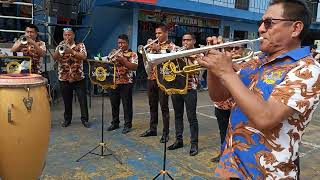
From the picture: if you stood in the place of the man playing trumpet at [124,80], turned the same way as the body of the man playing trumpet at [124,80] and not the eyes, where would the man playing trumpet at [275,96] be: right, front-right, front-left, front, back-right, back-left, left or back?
front-left

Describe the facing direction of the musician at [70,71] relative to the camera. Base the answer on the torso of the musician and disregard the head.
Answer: toward the camera

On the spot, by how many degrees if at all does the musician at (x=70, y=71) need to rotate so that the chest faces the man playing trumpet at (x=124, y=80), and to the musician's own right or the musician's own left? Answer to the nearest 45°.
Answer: approximately 45° to the musician's own left

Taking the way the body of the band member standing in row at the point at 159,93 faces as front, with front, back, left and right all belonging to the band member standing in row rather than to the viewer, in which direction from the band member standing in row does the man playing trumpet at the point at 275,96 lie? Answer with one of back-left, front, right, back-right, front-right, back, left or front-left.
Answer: front-left

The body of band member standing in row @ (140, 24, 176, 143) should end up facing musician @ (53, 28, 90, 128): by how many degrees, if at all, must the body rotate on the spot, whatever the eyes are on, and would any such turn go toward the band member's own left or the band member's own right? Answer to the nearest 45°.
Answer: approximately 90° to the band member's own right

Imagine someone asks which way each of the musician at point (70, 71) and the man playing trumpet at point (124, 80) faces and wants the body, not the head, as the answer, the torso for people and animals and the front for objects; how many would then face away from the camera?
0

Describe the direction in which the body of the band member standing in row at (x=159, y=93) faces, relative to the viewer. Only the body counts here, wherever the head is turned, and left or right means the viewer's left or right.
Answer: facing the viewer and to the left of the viewer

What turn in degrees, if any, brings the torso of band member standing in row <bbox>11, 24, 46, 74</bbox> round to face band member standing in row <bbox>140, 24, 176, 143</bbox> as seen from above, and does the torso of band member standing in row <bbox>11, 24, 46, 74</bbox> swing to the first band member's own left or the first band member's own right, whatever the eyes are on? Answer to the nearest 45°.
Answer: approximately 90° to the first band member's own left

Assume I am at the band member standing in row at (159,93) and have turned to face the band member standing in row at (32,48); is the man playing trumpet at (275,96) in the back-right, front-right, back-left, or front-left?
back-left

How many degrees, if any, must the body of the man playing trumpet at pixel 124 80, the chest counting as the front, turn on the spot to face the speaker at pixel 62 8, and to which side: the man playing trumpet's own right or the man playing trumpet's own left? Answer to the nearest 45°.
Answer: approximately 90° to the man playing trumpet's own right

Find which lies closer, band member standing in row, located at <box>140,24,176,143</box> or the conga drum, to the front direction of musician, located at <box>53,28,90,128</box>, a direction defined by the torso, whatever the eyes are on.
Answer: the conga drum

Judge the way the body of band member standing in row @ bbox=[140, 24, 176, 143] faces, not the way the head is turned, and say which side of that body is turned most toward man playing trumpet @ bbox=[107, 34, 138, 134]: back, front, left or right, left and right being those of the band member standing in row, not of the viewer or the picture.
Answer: right

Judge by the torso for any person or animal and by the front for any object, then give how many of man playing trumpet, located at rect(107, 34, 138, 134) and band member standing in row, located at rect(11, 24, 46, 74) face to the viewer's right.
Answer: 0
